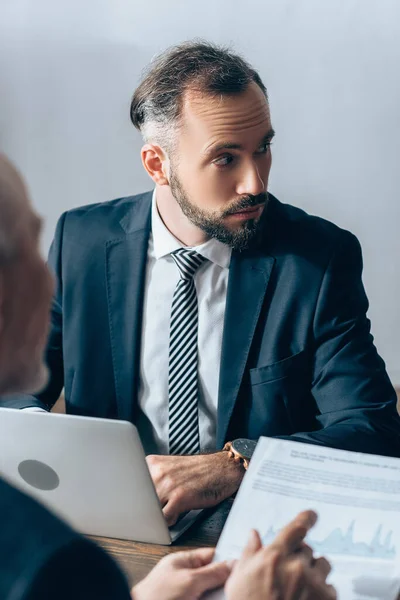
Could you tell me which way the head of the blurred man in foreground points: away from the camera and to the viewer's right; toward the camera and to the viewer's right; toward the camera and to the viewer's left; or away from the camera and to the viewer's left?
away from the camera and to the viewer's right

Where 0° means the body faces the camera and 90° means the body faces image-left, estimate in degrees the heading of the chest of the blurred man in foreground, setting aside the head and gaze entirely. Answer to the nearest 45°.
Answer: approximately 225°

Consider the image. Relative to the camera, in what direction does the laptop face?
facing away from the viewer and to the right of the viewer
